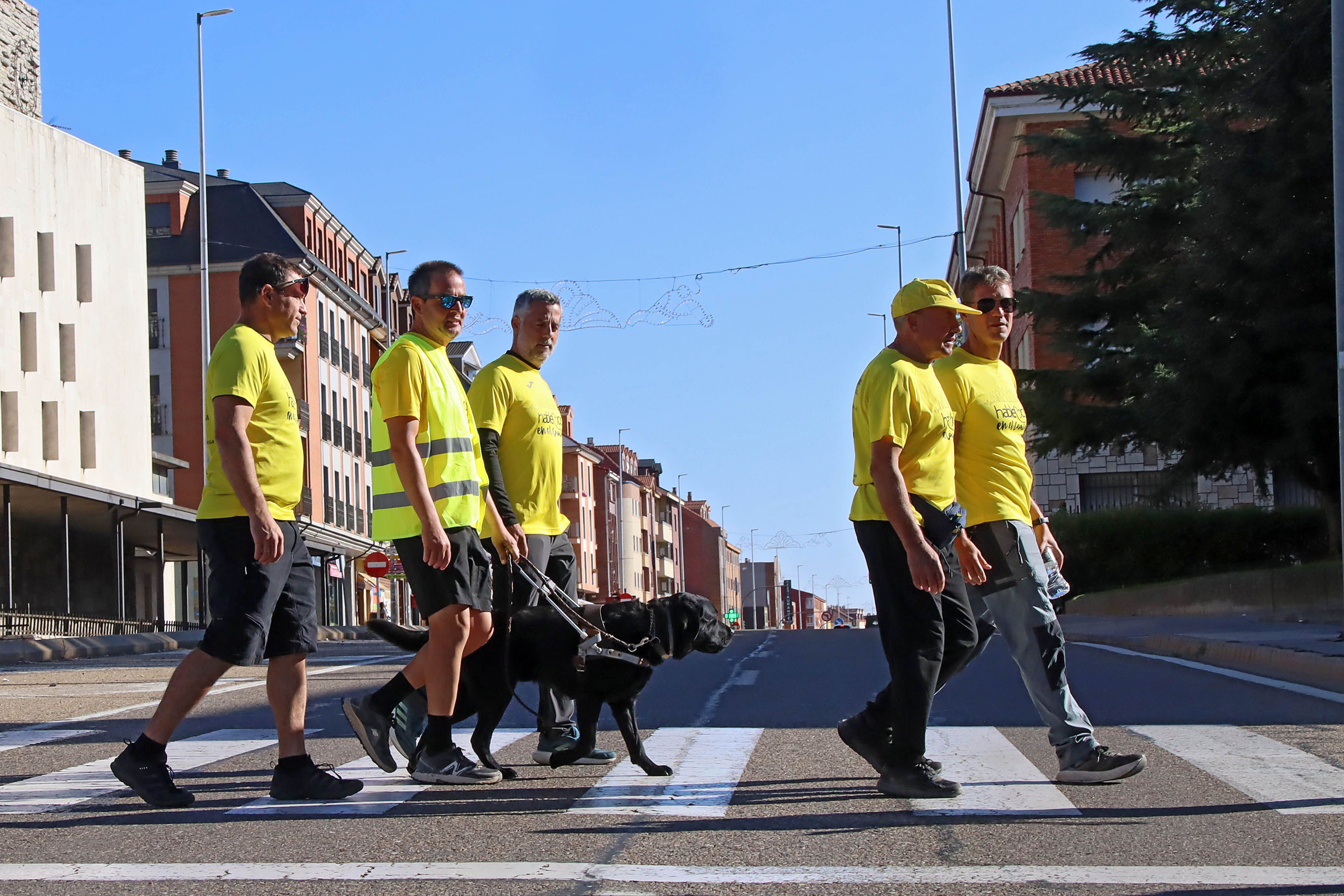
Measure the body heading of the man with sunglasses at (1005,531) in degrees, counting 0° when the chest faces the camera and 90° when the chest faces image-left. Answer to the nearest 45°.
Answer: approximately 315°

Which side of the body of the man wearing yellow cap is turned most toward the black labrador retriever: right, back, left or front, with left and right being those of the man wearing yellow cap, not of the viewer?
back

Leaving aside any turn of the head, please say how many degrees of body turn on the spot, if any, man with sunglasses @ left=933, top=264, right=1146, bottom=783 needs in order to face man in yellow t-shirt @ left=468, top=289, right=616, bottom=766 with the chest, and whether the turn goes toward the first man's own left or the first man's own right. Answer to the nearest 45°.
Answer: approximately 135° to the first man's own right

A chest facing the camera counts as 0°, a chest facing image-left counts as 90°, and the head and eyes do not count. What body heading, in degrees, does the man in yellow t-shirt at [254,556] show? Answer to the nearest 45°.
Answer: approximately 270°

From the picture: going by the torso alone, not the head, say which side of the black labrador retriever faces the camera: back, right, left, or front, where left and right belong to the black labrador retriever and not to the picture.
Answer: right

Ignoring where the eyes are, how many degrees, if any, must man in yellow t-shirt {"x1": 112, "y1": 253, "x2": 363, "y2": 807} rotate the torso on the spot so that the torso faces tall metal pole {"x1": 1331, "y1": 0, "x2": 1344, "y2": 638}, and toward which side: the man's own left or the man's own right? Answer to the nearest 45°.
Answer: approximately 45° to the man's own left

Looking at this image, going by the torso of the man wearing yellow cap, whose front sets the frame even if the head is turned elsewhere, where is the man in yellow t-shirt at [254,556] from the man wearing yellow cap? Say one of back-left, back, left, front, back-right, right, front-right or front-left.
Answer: back

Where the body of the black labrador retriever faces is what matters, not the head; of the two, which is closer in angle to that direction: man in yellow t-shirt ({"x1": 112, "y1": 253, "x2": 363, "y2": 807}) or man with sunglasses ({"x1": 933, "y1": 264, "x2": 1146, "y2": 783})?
the man with sunglasses

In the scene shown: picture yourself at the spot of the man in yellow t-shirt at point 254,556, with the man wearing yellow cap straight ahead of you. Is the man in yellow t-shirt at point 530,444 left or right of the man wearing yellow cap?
left

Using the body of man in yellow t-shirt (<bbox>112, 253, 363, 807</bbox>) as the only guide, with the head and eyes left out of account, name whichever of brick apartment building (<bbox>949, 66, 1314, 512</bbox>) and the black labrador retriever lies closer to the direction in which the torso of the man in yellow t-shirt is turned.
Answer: the black labrador retriever

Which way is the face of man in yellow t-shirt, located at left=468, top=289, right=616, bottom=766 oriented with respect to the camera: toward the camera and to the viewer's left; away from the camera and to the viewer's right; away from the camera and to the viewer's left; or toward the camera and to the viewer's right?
toward the camera and to the viewer's right

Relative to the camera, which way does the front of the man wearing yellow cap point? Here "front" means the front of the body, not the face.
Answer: to the viewer's right

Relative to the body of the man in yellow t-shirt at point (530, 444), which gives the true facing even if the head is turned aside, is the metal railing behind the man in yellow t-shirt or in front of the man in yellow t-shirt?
behind
